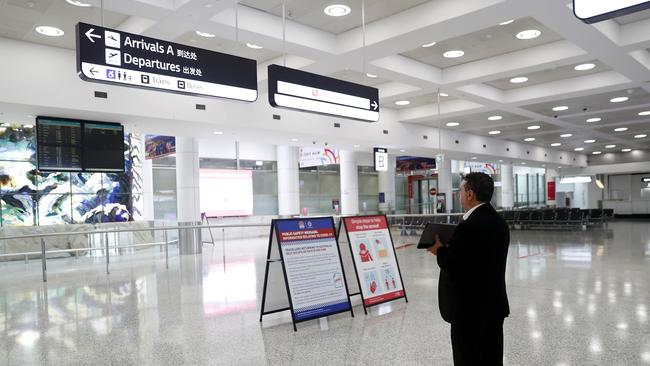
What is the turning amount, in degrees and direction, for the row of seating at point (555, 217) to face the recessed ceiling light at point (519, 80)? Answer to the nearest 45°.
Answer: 0° — it already faces it

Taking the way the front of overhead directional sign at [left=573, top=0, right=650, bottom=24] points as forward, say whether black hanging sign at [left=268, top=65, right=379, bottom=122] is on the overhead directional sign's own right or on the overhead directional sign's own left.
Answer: on the overhead directional sign's own right

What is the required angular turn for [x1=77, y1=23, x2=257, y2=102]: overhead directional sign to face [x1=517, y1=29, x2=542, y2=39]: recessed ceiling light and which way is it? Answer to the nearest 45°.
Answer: approximately 45° to its left

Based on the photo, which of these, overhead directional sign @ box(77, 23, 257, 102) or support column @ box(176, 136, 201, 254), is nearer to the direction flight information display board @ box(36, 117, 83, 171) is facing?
the overhead directional sign

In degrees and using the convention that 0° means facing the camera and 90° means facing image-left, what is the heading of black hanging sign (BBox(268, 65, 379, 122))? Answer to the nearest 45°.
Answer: approximately 315°

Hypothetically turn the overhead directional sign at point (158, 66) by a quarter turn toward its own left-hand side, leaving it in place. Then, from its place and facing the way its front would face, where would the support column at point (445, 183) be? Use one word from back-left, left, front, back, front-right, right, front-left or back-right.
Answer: front

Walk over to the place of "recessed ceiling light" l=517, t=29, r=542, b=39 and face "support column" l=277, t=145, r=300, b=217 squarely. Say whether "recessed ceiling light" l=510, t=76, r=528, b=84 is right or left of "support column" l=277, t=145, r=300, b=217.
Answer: right

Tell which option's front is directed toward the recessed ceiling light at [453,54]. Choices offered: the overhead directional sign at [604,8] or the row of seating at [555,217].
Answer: the row of seating

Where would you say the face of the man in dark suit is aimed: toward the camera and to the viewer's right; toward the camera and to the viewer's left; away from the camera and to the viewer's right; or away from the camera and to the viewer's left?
away from the camera and to the viewer's left

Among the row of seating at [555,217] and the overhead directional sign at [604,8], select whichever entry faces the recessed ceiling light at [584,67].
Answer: the row of seating
